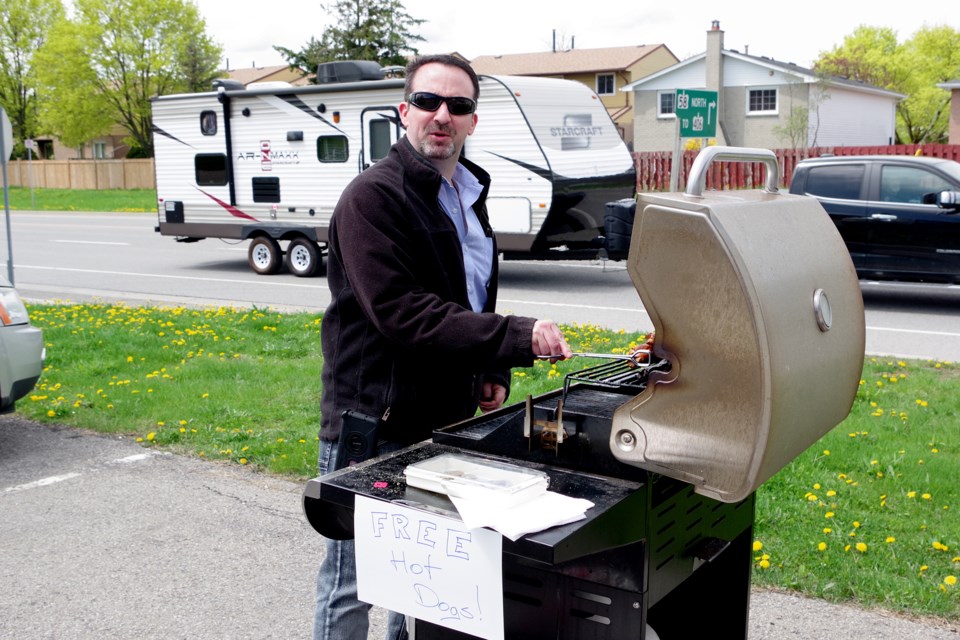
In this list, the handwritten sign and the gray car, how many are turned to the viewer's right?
1

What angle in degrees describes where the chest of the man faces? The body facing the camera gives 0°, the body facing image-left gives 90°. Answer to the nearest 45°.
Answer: approximately 315°

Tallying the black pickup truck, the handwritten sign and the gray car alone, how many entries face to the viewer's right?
2

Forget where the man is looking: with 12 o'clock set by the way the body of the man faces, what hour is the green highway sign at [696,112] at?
The green highway sign is roughly at 8 o'clock from the man.

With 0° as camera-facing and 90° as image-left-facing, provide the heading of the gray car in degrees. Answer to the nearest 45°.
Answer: approximately 270°

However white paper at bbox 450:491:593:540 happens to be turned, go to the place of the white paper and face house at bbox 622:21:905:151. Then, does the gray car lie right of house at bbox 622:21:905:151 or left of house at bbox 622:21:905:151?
left

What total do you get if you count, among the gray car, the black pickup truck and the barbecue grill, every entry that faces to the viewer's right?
2

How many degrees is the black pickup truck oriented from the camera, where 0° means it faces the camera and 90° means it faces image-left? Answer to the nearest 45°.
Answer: approximately 270°

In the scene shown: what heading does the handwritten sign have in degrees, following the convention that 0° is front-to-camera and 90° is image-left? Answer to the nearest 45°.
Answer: approximately 45°

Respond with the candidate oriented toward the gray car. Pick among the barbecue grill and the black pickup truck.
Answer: the barbecue grill

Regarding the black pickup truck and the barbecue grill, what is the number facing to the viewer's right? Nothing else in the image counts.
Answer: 1

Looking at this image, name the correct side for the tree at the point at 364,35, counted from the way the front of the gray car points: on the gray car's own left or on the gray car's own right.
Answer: on the gray car's own left

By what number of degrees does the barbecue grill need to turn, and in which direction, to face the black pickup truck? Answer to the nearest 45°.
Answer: approximately 45° to its right

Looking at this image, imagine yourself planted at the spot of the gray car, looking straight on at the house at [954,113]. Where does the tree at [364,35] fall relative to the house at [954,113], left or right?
left
